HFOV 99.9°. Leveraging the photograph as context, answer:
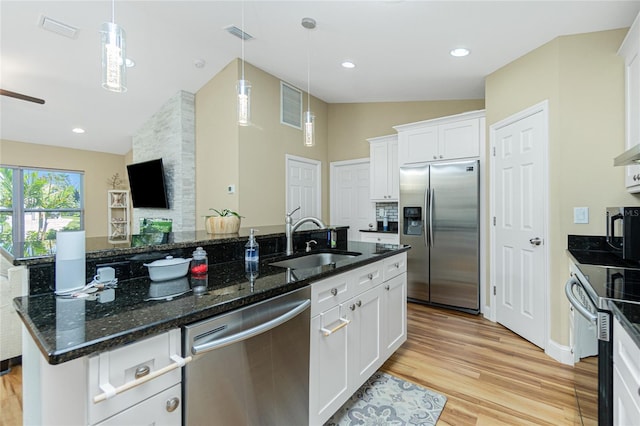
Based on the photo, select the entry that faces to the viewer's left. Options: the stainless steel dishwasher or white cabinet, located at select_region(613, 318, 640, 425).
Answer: the white cabinet

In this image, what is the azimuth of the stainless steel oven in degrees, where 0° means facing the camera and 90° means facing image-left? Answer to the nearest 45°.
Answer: approximately 90°

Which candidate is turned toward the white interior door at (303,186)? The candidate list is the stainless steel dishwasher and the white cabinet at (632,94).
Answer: the white cabinet

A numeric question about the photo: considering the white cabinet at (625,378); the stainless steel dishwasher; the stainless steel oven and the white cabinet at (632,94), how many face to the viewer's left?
3

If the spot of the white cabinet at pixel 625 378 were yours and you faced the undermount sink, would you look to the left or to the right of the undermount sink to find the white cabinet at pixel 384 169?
right

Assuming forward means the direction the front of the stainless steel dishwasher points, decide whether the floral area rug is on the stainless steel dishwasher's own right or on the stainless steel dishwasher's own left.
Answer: on the stainless steel dishwasher's own left

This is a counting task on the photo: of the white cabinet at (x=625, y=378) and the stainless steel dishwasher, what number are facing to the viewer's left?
1

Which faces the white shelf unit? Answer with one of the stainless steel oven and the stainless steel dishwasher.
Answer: the stainless steel oven

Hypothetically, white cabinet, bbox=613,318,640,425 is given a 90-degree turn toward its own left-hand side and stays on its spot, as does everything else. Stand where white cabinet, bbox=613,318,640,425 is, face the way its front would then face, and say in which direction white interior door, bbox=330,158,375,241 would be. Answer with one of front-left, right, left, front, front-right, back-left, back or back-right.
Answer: back-right

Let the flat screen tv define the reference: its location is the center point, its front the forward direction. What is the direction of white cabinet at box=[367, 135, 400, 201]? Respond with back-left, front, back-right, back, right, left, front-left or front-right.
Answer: left

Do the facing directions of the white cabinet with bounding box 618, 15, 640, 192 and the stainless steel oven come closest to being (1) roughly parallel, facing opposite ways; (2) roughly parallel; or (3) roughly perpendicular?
roughly parallel

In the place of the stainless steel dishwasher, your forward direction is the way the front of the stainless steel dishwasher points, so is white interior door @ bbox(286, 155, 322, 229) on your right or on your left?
on your left

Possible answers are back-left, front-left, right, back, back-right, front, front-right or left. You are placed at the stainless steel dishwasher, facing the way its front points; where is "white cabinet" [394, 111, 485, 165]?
left

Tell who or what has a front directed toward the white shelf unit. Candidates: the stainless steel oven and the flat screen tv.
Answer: the stainless steel oven

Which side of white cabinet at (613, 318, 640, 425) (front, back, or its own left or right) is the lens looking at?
left

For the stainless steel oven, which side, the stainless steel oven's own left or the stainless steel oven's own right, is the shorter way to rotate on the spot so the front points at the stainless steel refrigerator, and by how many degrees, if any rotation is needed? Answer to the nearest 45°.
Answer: approximately 45° to the stainless steel oven's own right

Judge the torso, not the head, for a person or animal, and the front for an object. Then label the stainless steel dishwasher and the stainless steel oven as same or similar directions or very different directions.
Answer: very different directions

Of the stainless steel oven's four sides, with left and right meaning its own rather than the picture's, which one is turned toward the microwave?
right
